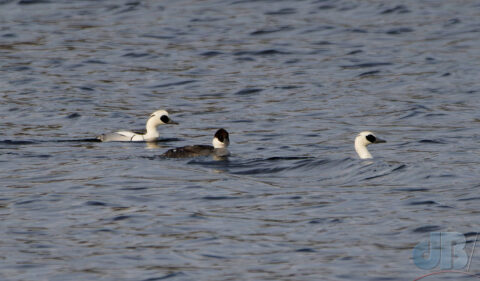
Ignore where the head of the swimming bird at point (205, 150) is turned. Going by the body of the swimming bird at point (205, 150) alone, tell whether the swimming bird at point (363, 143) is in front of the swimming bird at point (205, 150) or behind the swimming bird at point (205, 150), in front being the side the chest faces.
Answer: in front

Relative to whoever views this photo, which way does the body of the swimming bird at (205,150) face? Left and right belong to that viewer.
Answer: facing to the right of the viewer
